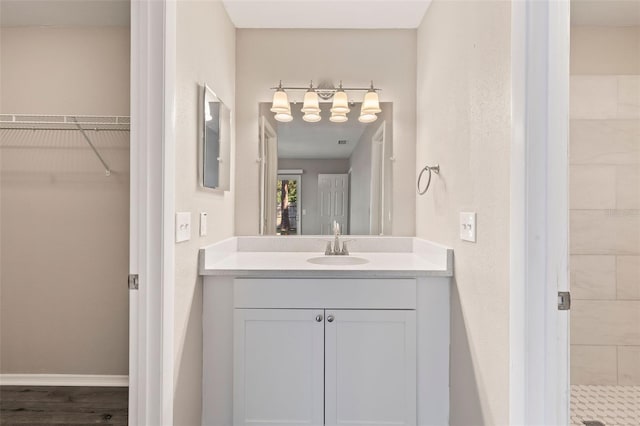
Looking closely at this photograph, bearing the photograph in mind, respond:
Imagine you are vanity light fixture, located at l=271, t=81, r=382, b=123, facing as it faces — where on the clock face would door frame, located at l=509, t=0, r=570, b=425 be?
The door frame is roughly at 11 o'clock from the vanity light fixture.

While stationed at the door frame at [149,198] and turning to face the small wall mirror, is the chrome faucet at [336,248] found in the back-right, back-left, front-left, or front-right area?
front-right

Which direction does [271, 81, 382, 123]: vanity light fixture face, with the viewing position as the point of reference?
facing the viewer

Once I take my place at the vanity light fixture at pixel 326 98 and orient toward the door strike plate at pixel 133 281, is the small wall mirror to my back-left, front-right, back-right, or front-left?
front-right

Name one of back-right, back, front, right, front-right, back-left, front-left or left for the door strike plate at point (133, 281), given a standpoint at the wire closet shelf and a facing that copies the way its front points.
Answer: front

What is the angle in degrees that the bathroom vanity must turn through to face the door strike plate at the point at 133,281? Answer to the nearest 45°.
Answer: approximately 45° to its right

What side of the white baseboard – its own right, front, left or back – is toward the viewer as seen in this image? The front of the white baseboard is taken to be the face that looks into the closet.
front

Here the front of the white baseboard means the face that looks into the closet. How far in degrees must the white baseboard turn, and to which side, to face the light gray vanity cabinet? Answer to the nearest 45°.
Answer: approximately 45° to its left

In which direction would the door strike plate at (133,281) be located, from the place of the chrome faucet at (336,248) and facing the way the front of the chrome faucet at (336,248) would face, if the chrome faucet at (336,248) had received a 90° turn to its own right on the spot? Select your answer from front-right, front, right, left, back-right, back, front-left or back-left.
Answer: front-left

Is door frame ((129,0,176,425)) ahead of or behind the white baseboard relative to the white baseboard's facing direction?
ahead

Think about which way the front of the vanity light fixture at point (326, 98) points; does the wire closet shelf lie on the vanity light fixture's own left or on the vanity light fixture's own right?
on the vanity light fixture's own right

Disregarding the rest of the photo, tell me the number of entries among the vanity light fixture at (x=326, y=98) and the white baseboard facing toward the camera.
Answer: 2

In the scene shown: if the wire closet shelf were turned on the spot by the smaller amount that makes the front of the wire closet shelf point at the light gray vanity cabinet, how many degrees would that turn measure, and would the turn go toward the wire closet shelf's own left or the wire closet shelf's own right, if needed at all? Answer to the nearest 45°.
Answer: approximately 45° to the wire closet shelf's own left
